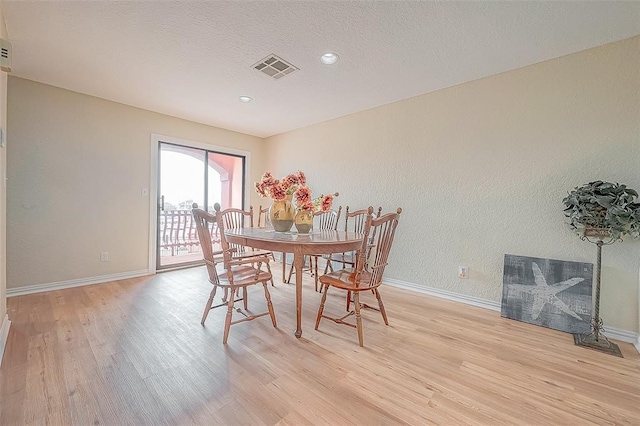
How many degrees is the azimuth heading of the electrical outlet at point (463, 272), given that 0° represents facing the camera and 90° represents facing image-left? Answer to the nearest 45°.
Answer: approximately 0°

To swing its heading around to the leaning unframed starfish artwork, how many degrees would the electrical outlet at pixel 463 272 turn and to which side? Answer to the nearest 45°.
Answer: approximately 90° to its left

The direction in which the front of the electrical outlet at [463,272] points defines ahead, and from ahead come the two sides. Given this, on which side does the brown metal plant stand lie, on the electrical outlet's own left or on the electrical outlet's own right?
on the electrical outlet's own left

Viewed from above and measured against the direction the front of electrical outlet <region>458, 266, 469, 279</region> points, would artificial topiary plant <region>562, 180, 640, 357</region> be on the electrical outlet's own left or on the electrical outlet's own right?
on the electrical outlet's own left
